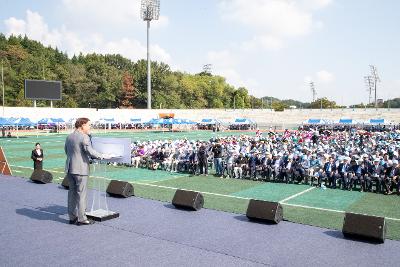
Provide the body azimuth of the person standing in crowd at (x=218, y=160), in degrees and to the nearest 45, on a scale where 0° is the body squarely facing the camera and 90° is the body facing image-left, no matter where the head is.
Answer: approximately 45°

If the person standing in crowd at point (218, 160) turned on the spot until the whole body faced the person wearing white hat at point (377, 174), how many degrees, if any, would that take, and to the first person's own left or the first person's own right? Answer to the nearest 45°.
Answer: approximately 90° to the first person's own left

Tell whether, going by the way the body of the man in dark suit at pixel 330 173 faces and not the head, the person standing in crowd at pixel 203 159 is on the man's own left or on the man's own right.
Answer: on the man's own right

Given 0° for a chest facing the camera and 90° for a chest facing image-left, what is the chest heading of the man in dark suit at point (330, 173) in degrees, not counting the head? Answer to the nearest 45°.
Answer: approximately 45°

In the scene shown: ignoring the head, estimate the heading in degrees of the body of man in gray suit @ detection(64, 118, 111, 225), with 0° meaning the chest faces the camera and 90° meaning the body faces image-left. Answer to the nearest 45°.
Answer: approximately 225°

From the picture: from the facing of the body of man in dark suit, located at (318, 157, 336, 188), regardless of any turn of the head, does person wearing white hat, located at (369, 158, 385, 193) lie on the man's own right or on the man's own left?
on the man's own left

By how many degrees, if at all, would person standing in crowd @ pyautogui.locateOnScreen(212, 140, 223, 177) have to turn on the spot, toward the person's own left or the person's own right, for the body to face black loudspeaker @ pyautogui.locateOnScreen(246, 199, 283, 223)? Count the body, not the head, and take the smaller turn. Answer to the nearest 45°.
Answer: approximately 45° to the person's own left
